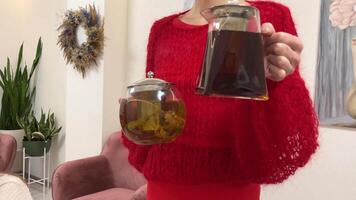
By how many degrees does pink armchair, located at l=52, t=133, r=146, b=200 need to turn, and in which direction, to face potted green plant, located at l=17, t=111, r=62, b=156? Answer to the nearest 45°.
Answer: approximately 90° to its right

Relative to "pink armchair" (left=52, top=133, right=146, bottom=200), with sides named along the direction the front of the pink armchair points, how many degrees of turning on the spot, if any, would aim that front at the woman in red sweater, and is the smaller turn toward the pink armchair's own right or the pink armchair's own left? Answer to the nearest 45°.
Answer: approximately 45° to the pink armchair's own left

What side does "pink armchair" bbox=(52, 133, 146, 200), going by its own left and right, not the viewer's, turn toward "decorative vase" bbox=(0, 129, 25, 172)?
right

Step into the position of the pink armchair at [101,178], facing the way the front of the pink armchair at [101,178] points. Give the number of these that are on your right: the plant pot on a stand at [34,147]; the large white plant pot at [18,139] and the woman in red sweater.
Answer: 2

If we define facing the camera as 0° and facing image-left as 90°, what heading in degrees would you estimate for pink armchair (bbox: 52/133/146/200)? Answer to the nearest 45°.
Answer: approximately 45°

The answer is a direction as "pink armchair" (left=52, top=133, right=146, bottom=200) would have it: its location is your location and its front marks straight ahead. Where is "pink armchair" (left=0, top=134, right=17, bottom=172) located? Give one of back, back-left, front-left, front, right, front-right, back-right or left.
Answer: right

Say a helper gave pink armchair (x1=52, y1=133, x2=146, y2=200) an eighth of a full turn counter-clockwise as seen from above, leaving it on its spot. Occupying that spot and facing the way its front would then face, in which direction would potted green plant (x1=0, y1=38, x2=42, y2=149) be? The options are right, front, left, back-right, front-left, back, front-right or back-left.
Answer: back-right
